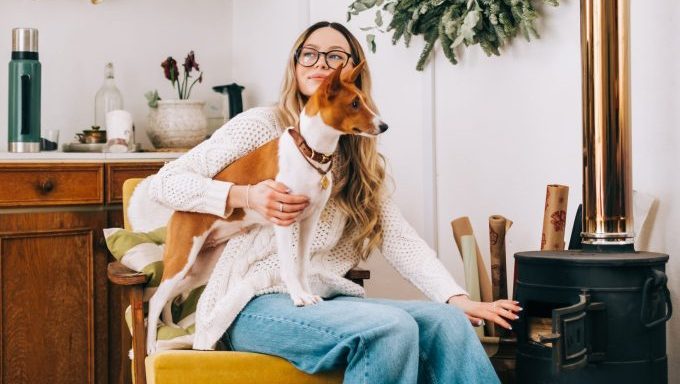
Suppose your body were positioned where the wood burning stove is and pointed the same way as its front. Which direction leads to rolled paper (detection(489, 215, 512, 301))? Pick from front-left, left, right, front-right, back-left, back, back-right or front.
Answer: right

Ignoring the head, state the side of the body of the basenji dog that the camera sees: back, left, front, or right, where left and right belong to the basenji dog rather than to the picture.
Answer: right

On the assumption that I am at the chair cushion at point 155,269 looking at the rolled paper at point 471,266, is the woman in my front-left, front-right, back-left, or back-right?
front-right

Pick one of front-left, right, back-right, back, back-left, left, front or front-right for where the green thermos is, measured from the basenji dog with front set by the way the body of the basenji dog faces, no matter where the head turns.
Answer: back-left

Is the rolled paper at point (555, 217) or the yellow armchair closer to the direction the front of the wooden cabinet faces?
the yellow armchair

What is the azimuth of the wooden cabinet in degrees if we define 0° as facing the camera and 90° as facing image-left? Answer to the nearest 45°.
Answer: approximately 0°

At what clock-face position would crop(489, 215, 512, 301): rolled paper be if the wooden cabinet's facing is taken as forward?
The rolled paper is roughly at 10 o'clock from the wooden cabinet.

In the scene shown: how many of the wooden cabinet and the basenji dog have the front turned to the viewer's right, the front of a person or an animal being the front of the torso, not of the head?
1

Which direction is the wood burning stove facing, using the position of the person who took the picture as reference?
facing the viewer and to the left of the viewer

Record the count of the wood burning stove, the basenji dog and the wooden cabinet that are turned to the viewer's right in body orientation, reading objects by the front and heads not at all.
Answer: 1
